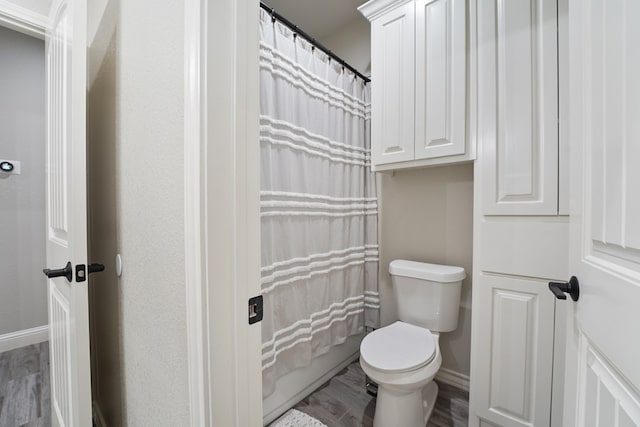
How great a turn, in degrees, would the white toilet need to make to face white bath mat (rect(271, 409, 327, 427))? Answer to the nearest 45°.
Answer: approximately 45° to its right

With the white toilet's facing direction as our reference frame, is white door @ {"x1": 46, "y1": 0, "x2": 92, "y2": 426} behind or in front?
in front

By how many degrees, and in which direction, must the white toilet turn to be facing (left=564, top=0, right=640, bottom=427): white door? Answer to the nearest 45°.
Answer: approximately 90° to its left

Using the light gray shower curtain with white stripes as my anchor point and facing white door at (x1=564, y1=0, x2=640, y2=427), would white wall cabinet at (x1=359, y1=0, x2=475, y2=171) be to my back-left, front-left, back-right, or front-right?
front-left
